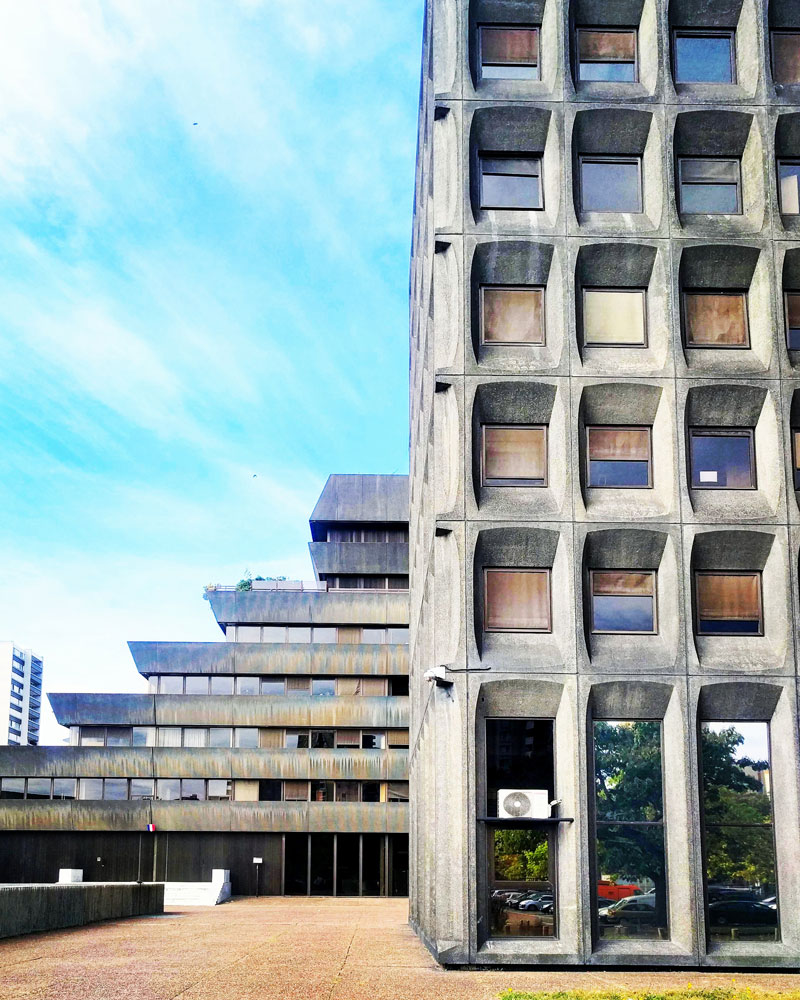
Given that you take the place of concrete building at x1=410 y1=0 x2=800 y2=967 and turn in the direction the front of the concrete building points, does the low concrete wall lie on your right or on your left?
on your right

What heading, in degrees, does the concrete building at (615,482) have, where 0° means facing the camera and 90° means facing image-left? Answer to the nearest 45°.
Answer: approximately 0°
